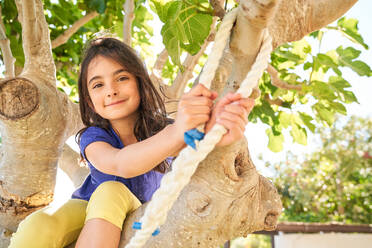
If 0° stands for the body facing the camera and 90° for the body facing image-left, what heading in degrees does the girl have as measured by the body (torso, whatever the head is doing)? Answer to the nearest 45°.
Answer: approximately 0°
